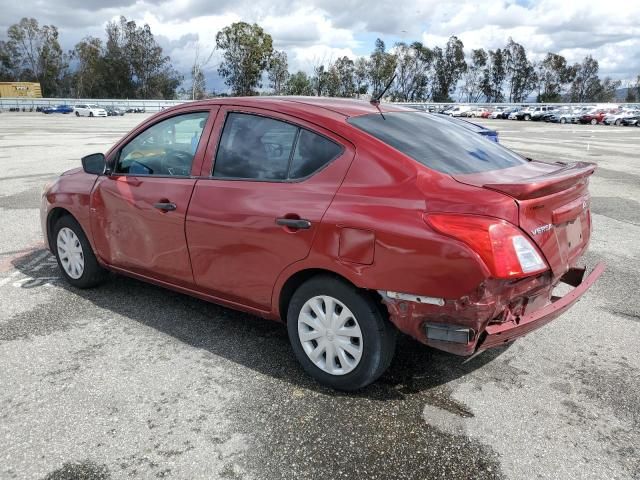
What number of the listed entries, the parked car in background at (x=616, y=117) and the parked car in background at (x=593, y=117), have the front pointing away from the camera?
0

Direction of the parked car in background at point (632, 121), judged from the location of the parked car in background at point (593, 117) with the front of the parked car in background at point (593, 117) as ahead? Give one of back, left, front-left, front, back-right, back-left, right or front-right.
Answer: left

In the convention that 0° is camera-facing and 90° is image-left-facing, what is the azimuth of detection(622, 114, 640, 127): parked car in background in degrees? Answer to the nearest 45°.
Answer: approximately 45°

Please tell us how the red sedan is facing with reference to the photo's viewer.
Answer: facing away from the viewer and to the left of the viewer

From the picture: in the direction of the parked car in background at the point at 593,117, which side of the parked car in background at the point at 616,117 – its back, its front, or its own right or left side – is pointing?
right

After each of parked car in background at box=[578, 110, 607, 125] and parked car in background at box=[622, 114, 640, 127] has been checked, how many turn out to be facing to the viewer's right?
0

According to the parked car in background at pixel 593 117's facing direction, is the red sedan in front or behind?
in front

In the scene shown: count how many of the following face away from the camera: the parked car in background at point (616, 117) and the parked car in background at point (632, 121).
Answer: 0

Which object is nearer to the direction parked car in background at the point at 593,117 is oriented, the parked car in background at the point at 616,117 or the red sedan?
the red sedan

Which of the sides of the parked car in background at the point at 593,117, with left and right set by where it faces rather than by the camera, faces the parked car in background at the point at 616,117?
left

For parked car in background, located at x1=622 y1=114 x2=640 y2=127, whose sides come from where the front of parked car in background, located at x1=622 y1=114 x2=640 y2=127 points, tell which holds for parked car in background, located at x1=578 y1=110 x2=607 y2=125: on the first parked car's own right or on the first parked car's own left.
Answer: on the first parked car's own right
